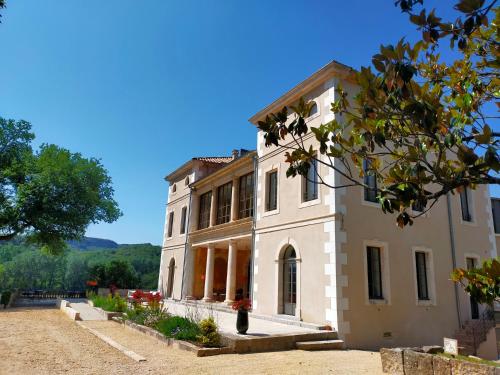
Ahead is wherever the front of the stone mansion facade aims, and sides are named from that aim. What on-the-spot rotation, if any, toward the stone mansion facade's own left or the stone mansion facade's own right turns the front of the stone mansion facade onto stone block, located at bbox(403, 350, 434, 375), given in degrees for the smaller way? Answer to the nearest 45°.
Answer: approximately 45° to the stone mansion facade's own left

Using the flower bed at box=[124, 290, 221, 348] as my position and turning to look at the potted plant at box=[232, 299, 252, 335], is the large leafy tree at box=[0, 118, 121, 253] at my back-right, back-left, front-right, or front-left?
back-left

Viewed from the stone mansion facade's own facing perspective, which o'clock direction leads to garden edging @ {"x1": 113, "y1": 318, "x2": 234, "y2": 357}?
The garden edging is roughly at 12 o'clock from the stone mansion facade.

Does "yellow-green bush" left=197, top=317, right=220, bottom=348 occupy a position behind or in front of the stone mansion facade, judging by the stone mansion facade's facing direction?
in front

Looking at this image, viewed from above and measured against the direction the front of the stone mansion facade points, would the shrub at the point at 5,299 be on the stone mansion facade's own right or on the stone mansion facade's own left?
on the stone mansion facade's own right

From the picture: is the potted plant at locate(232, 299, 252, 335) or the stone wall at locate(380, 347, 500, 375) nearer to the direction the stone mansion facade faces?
the potted plant

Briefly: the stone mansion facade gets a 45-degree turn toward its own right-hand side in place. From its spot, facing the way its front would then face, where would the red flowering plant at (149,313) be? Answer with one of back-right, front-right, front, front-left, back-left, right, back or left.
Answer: front

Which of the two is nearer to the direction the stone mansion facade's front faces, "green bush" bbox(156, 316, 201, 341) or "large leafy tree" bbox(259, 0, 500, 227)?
the green bush

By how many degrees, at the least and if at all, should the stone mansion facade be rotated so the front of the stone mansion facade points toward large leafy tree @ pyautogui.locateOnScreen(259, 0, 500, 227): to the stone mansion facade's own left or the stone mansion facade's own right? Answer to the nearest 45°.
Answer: approximately 45° to the stone mansion facade's own left

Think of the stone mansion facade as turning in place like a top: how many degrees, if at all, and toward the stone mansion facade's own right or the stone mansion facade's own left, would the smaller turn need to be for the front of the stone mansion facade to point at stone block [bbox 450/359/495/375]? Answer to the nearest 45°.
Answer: approximately 45° to the stone mansion facade's own left

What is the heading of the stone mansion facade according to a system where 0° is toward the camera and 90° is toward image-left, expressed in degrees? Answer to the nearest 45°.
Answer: approximately 45°
